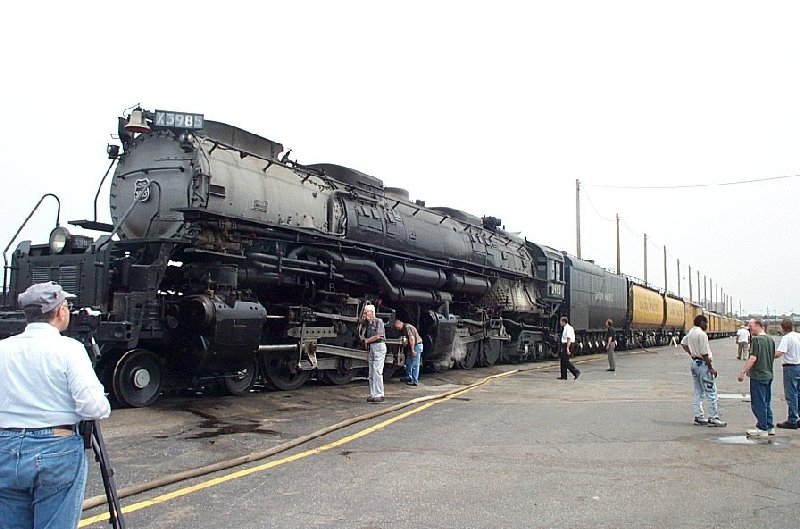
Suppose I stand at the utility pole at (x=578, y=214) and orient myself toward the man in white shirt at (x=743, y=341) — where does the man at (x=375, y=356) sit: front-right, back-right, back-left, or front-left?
front-right

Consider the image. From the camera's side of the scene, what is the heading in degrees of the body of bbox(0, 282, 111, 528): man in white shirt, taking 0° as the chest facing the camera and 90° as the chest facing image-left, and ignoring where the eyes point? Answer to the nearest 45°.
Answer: approximately 225°

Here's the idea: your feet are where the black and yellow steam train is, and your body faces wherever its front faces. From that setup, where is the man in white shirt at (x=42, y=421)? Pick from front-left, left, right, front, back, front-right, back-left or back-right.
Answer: front-left

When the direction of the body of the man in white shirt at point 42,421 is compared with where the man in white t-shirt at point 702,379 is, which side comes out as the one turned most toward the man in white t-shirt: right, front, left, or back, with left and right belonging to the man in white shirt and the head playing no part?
front

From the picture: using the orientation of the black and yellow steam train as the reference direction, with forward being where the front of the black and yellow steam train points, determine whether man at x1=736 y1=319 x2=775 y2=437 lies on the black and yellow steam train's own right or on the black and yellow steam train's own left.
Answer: on the black and yellow steam train's own left

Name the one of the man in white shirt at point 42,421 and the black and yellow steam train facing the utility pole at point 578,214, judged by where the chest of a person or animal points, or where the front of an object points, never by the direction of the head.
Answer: the man in white shirt

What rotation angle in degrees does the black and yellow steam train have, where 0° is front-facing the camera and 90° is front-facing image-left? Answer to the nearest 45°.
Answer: approximately 45°

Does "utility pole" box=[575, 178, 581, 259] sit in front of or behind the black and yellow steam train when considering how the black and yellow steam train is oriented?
behind

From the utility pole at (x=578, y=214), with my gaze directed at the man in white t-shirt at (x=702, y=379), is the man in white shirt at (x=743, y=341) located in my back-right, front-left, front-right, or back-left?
front-left

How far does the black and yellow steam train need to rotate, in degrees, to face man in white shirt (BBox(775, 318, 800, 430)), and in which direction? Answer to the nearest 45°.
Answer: approximately 135° to its left

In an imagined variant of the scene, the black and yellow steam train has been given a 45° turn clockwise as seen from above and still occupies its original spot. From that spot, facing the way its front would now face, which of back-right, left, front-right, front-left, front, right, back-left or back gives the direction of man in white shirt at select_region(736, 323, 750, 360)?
back-right

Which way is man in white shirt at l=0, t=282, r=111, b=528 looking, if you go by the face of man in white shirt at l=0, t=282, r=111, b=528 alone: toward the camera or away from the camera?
away from the camera

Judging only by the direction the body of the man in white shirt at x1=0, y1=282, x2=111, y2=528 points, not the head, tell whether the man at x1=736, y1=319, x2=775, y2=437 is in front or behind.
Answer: in front

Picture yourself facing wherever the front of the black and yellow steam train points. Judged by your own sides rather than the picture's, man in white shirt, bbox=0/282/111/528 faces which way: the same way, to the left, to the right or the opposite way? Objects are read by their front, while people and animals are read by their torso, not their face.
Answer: the opposite way

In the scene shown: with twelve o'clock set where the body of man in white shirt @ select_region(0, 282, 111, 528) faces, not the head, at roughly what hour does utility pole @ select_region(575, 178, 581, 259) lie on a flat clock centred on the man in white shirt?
The utility pole is roughly at 12 o'clock from the man in white shirt.

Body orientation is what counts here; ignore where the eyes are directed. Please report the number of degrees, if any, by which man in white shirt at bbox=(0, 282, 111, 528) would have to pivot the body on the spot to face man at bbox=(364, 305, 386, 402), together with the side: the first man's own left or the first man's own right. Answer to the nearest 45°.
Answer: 0° — they already face them

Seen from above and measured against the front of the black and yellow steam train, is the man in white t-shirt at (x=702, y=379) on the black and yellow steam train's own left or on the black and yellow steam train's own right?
on the black and yellow steam train's own left

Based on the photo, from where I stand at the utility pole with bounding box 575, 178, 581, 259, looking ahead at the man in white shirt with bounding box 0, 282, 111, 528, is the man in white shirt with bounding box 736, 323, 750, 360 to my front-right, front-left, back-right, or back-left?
front-left
